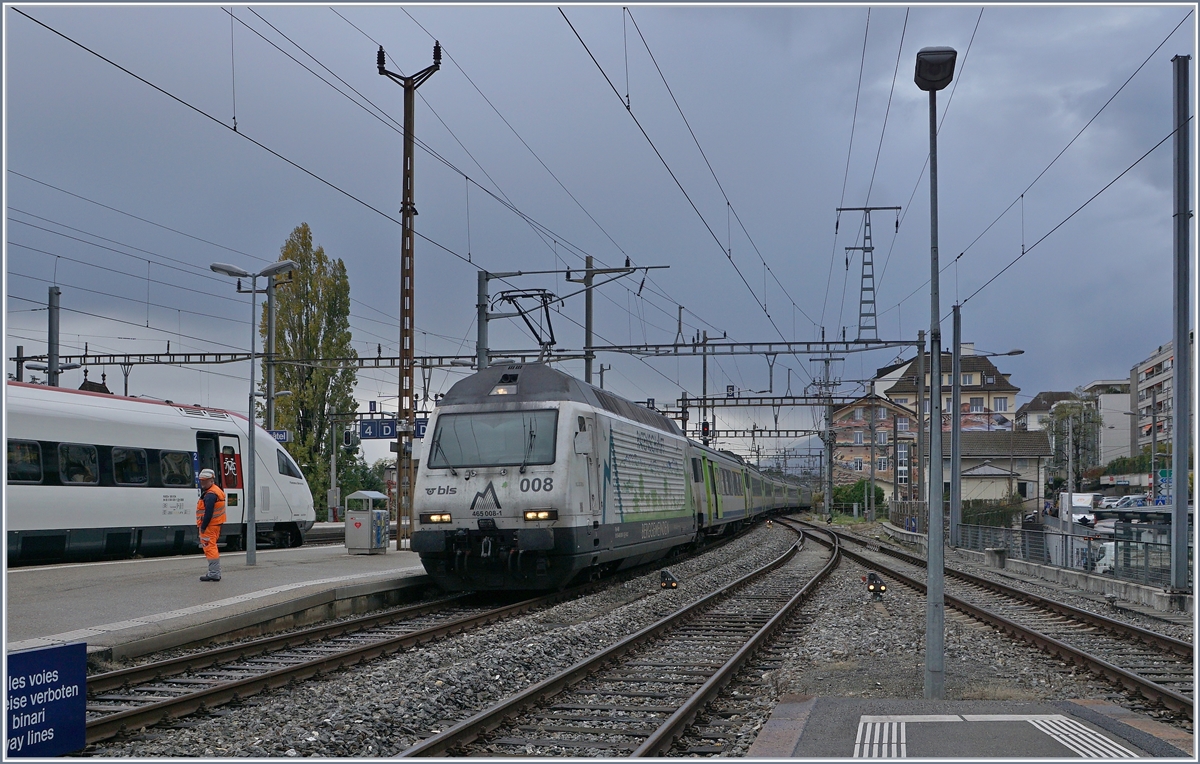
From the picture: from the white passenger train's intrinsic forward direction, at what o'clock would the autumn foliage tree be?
The autumn foliage tree is roughly at 11 o'clock from the white passenger train.

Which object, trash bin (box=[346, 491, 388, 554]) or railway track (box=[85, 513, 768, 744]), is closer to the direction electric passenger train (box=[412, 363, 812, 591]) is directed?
the railway track

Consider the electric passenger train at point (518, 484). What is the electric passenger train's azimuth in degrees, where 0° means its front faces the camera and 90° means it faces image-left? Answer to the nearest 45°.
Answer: approximately 45°

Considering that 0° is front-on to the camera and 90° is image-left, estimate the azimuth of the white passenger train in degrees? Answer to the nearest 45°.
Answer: approximately 225°

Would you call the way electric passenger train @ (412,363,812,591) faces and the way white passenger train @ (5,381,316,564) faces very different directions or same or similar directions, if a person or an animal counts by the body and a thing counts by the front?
very different directions
